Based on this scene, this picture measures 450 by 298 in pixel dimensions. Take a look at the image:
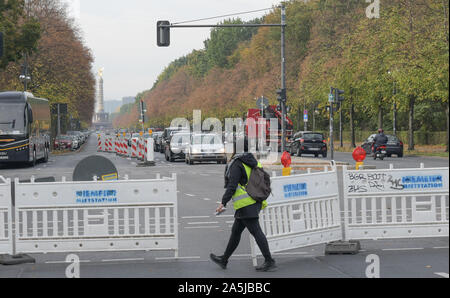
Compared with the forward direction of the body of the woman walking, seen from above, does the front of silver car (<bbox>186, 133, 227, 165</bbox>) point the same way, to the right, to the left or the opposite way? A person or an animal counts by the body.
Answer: to the left

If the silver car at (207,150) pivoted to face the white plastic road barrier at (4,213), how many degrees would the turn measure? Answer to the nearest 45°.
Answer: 0° — it already faces it

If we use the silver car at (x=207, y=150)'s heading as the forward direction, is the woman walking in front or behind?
in front

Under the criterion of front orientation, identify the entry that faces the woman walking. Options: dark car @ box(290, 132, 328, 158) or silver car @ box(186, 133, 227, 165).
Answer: the silver car

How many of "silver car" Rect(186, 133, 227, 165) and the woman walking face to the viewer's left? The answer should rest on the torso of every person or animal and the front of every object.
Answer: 1

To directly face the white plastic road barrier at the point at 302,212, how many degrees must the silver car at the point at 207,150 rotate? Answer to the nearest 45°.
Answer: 0° — it already faces it

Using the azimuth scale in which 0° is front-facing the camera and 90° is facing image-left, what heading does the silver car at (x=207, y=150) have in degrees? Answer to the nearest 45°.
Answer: approximately 0°

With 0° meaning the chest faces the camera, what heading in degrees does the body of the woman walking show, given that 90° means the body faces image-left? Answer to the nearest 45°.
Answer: approximately 90°
